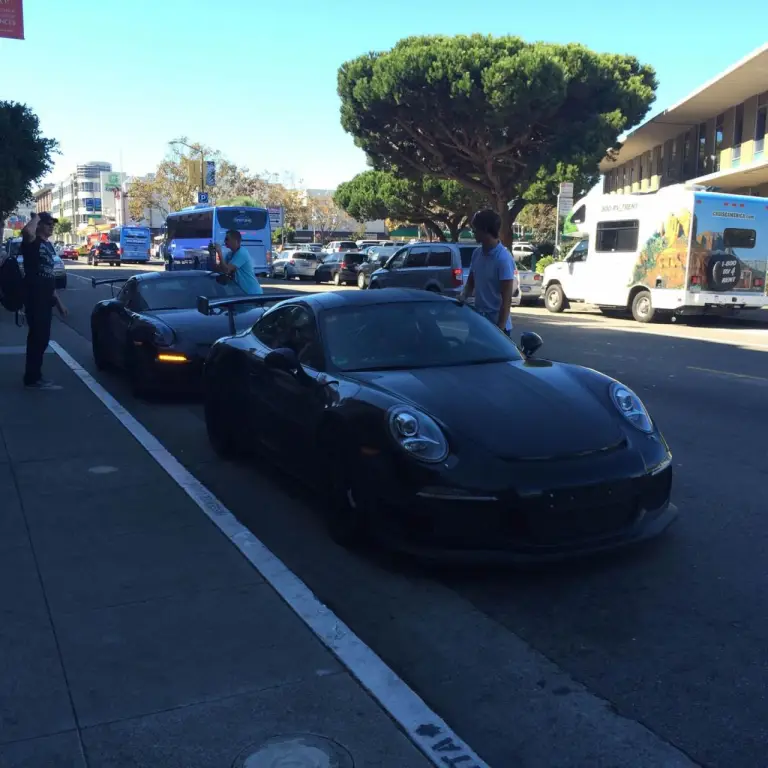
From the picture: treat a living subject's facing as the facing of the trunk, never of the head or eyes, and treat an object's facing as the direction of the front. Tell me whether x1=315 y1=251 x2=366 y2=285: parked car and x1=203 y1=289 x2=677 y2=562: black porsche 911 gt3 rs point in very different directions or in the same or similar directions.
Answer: very different directions

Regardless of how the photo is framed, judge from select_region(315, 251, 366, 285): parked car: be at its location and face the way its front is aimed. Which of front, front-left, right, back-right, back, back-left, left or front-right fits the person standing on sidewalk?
back-left

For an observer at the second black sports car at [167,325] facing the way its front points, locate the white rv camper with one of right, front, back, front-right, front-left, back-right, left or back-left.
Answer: left

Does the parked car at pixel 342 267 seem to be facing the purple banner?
no

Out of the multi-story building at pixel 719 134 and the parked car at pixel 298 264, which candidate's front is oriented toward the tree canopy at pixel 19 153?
the multi-story building

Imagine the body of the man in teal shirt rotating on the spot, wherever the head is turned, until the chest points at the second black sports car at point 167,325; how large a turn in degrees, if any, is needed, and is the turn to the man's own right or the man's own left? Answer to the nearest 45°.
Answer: approximately 45° to the man's own left

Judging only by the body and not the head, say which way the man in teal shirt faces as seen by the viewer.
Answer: to the viewer's left

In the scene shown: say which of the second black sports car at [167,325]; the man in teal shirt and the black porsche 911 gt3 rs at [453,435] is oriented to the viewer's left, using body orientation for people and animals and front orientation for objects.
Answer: the man in teal shirt

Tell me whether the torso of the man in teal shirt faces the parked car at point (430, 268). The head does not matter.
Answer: no

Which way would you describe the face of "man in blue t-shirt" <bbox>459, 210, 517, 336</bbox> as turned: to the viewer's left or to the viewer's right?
to the viewer's left

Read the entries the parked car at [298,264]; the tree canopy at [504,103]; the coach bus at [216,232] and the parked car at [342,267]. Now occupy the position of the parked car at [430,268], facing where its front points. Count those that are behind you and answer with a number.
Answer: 0

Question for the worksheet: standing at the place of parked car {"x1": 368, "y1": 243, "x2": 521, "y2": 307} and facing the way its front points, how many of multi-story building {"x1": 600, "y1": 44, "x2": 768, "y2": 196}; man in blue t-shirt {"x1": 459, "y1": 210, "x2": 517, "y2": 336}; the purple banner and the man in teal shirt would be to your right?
1

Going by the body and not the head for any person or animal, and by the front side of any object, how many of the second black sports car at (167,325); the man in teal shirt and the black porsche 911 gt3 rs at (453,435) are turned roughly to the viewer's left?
1

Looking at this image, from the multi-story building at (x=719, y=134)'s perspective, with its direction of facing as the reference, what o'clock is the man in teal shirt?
The man in teal shirt is roughly at 11 o'clock from the multi-story building.

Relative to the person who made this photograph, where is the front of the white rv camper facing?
facing away from the viewer and to the left of the viewer

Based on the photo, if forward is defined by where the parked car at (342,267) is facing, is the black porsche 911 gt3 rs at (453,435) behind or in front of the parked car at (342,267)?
behind

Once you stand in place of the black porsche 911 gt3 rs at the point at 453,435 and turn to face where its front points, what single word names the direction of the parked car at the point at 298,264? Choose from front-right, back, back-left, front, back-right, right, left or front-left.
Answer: back-left

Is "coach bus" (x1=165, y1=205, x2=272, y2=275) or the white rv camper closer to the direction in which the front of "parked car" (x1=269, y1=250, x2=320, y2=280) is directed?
the coach bus

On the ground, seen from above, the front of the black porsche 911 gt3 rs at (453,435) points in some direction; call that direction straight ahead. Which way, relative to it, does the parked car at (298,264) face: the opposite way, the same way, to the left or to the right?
the opposite way
